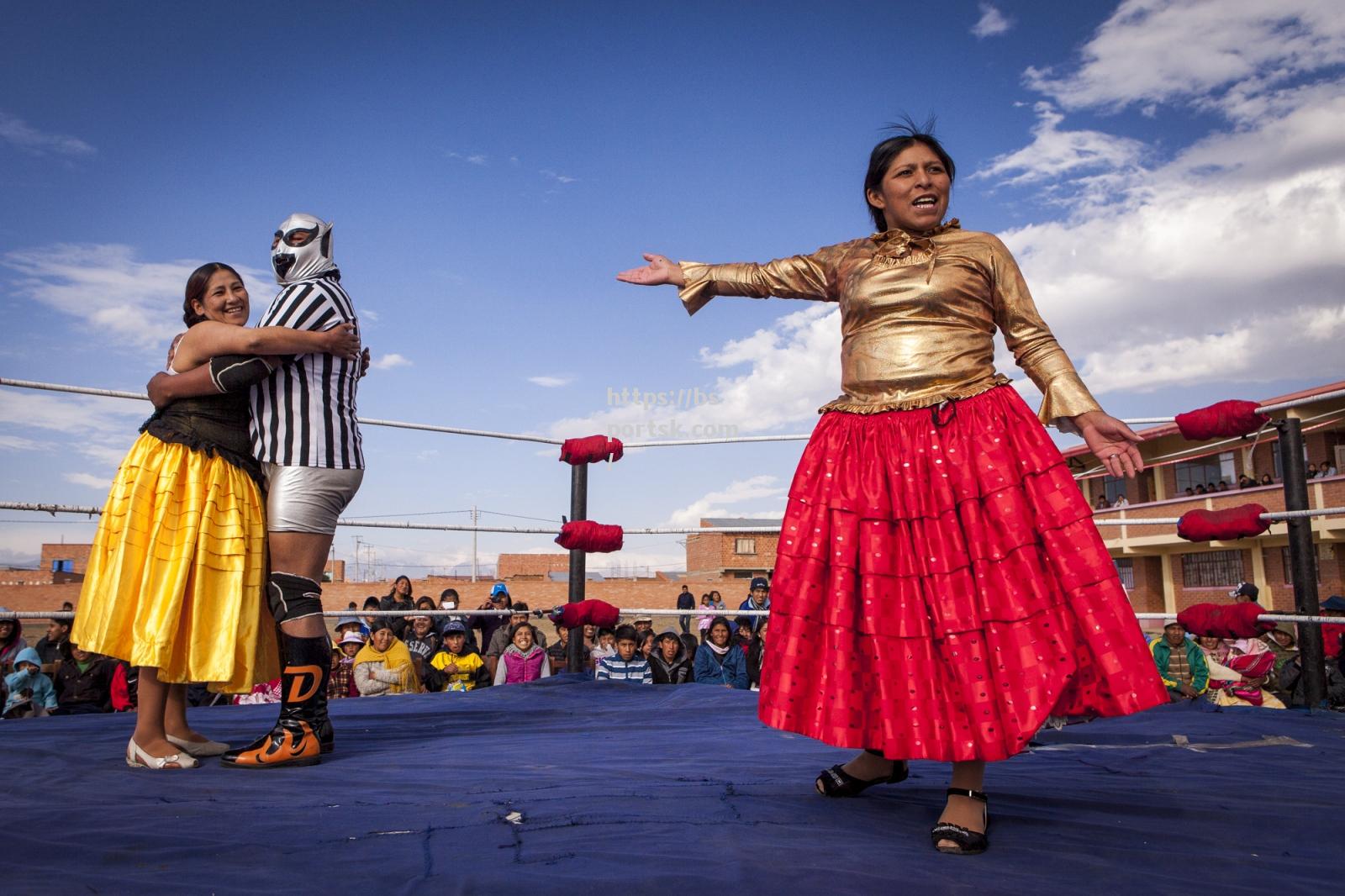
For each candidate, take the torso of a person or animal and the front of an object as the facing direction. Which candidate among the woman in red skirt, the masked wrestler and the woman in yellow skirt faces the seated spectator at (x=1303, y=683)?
the woman in yellow skirt

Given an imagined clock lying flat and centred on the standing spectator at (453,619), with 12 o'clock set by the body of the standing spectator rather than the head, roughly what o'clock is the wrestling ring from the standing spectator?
The wrestling ring is roughly at 12 o'clock from the standing spectator.

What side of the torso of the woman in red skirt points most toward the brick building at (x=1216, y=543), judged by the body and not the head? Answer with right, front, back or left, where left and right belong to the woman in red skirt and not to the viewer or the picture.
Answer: back

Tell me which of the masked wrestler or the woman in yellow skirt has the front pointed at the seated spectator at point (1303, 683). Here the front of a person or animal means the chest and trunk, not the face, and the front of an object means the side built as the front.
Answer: the woman in yellow skirt

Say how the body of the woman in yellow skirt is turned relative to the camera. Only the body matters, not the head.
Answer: to the viewer's right

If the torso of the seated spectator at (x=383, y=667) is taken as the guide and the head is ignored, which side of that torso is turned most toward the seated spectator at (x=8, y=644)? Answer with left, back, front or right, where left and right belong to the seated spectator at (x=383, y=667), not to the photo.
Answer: right

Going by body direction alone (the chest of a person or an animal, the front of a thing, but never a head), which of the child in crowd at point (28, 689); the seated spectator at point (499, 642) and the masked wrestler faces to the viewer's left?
the masked wrestler

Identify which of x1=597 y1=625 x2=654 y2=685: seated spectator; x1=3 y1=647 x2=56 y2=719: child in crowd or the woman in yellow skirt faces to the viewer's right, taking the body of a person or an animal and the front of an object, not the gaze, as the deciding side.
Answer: the woman in yellow skirt

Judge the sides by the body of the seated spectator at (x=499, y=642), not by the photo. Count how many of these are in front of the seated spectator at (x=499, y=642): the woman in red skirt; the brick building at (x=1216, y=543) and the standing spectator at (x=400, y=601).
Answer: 1

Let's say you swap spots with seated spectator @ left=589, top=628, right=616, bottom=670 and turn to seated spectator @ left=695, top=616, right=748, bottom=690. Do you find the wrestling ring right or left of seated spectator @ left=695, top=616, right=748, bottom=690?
right

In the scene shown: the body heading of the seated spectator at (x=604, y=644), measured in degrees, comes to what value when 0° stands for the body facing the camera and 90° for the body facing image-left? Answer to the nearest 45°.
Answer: approximately 0°

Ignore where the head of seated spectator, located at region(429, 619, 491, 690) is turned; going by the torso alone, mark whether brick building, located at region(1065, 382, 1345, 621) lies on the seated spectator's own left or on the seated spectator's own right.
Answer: on the seated spectator's own left

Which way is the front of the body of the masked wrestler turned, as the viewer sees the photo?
to the viewer's left
